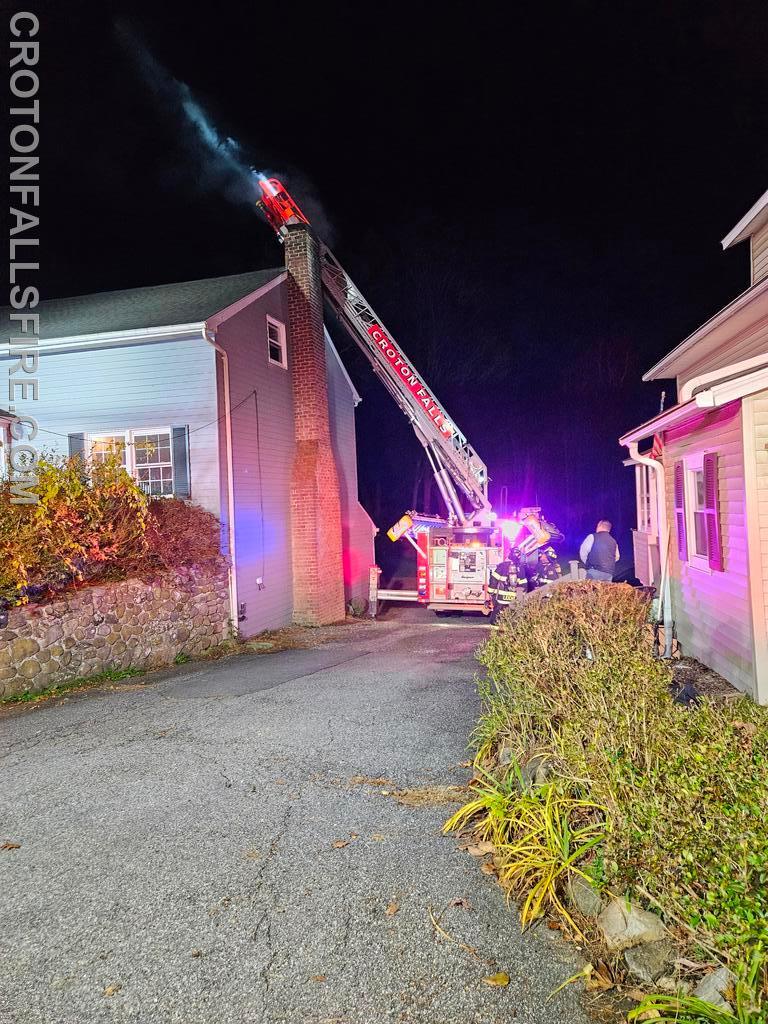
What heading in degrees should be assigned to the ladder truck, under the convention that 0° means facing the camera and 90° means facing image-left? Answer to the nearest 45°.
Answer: approximately 180°

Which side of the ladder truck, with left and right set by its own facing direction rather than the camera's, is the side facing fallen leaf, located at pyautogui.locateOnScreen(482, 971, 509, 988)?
back

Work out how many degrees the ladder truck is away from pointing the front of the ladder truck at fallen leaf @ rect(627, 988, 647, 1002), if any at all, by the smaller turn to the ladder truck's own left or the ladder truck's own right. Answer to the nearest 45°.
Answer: approximately 180°

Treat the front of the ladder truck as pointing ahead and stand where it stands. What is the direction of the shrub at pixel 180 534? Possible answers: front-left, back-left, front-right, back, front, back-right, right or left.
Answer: back-left

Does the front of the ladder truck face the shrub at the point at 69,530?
no

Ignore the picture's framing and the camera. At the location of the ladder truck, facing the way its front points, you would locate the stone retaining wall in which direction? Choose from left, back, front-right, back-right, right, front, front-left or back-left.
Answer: back-left

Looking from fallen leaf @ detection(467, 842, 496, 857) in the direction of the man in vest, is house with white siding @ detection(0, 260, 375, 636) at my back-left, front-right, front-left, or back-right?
front-left

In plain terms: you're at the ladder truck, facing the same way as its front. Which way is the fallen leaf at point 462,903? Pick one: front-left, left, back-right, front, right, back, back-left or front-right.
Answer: back

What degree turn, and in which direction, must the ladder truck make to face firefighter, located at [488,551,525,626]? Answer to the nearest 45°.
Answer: approximately 180°

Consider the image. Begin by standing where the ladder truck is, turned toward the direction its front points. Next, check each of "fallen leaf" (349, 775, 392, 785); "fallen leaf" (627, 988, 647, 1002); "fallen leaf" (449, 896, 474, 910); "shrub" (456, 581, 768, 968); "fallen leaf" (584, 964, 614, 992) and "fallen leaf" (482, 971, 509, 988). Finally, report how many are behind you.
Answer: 6

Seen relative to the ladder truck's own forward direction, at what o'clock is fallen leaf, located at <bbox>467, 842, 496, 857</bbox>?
The fallen leaf is roughly at 6 o'clock from the ladder truck.

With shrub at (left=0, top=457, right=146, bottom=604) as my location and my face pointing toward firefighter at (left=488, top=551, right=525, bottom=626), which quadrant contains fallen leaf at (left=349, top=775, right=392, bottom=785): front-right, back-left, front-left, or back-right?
back-right

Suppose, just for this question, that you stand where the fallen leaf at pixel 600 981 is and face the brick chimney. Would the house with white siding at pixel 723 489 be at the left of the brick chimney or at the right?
right

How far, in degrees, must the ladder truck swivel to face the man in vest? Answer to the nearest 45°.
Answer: approximately 135° to its right

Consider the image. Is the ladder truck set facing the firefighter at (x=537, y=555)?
no

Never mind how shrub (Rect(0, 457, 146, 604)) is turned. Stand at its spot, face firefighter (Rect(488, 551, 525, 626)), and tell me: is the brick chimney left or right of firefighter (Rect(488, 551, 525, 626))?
left

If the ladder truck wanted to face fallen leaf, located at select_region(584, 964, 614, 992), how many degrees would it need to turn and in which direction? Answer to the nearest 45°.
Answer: approximately 180°
